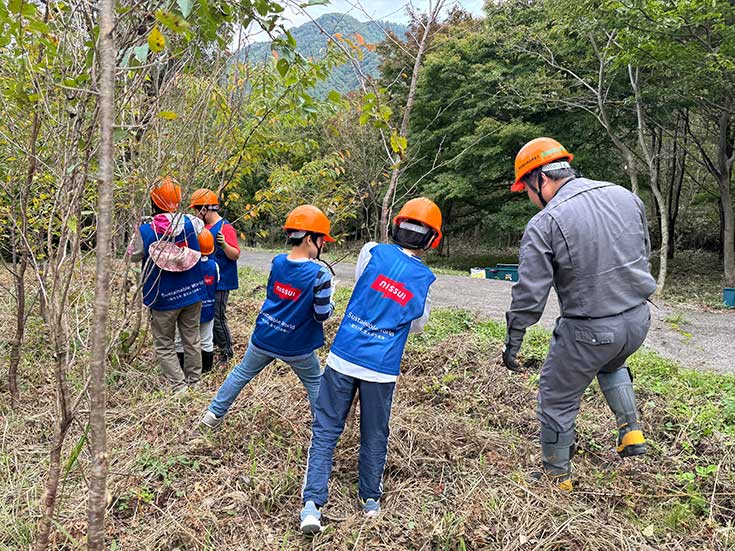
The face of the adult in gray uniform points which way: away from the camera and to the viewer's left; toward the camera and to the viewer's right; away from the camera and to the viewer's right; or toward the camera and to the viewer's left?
away from the camera and to the viewer's left

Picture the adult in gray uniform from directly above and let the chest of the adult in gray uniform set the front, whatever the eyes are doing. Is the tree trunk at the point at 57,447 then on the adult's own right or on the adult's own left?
on the adult's own left

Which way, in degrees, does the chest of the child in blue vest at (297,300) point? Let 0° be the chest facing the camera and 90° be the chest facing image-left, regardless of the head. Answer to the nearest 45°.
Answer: approximately 225°

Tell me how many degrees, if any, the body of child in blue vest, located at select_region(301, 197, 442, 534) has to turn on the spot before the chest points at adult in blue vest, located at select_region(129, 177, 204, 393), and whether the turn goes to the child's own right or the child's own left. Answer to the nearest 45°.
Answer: approximately 45° to the child's own left

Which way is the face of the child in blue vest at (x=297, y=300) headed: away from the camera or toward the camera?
away from the camera

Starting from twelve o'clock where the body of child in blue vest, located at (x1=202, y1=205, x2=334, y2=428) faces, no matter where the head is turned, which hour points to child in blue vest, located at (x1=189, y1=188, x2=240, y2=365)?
child in blue vest, located at (x1=189, y1=188, x2=240, y2=365) is roughly at 10 o'clock from child in blue vest, located at (x1=202, y1=205, x2=334, y2=428).

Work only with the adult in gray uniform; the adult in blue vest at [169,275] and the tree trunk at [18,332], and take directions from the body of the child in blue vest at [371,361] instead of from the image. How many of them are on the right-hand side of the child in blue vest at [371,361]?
1

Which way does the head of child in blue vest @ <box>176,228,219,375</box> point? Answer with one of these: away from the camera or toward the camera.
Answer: away from the camera

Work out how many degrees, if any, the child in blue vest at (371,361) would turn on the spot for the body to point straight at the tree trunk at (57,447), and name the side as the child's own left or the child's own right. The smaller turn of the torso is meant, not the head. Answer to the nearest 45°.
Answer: approximately 135° to the child's own left

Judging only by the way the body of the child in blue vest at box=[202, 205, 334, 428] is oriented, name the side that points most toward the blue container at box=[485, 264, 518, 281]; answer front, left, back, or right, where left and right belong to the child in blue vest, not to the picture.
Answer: front

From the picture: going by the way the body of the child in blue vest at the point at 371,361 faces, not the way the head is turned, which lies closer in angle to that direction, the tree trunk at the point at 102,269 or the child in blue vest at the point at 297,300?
the child in blue vest

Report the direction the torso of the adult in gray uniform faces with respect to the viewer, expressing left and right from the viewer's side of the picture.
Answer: facing away from the viewer and to the left of the viewer

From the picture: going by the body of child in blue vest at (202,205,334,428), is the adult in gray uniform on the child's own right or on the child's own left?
on the child's own right

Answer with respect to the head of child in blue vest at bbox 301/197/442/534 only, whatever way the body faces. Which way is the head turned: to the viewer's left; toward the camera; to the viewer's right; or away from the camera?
away from the camera

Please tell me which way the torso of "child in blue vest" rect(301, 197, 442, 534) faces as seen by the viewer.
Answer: away from the camera

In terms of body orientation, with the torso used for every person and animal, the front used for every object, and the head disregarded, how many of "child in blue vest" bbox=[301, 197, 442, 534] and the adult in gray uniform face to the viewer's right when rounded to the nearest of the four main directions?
0
